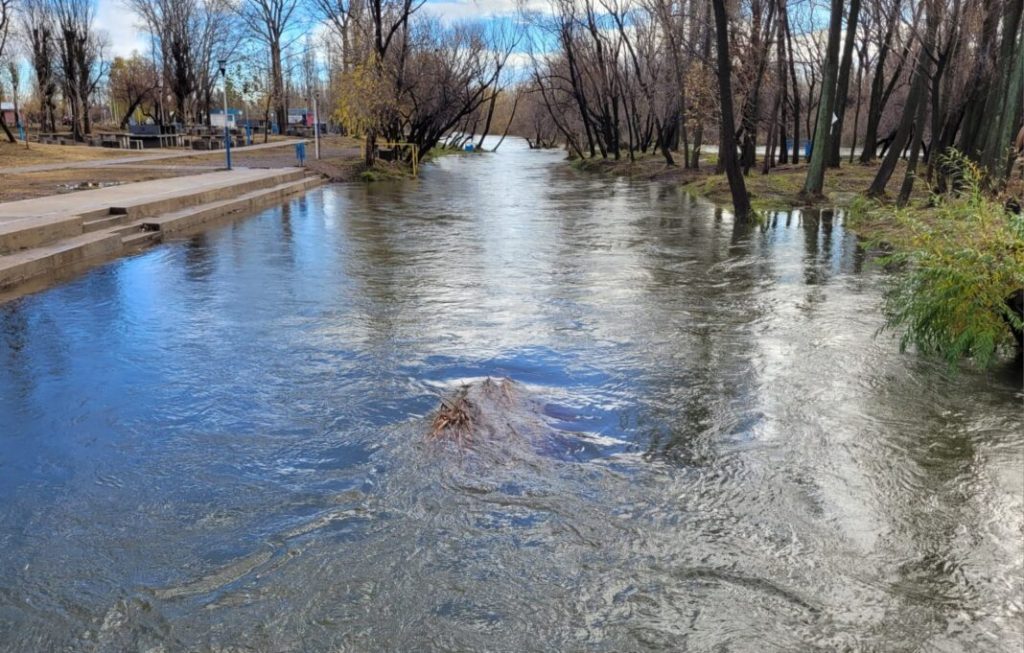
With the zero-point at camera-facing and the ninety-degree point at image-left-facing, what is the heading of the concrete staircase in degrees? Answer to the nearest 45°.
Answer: approximately 315°

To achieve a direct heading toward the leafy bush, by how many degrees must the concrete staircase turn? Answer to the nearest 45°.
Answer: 0° — it already faces it
